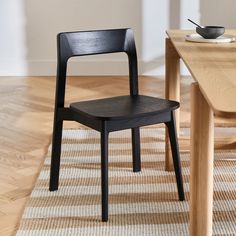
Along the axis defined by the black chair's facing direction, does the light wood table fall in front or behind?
in front

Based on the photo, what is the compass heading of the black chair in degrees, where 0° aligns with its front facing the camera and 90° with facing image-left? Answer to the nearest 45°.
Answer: approximately 315°
